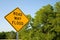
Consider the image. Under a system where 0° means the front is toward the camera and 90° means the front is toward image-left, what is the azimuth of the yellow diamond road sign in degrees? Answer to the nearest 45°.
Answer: approximately 0°
